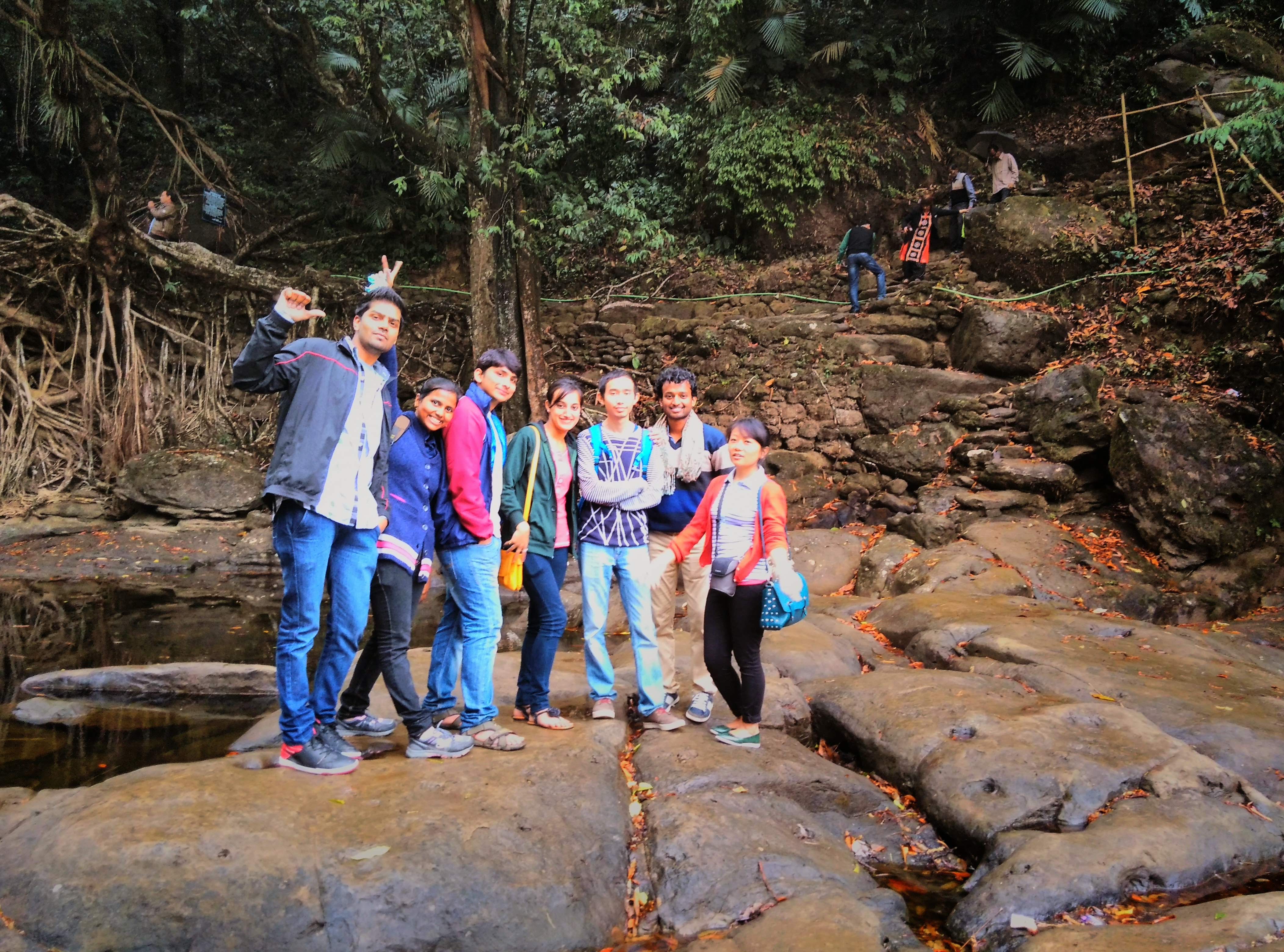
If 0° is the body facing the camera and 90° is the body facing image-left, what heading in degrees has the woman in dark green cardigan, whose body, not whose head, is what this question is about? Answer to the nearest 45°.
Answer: approximately 315°

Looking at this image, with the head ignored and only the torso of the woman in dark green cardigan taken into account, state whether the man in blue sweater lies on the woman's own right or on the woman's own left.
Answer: on the woman's own left

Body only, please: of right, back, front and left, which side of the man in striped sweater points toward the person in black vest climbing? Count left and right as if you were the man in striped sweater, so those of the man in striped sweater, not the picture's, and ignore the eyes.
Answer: back

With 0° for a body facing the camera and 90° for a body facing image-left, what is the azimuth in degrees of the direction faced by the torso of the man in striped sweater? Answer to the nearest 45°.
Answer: approximately 0°

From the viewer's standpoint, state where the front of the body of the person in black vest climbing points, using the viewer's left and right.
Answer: facing away from the viewer and to the right of the viewer

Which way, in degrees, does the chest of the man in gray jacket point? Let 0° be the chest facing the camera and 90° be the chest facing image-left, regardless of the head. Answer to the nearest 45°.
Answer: approximately 315°

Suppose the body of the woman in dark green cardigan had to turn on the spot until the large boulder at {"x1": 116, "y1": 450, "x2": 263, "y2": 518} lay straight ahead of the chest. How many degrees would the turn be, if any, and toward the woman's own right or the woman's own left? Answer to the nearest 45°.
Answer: approximately 180°

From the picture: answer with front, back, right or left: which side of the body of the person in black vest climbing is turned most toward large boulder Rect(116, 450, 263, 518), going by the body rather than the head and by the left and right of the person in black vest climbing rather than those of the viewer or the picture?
back

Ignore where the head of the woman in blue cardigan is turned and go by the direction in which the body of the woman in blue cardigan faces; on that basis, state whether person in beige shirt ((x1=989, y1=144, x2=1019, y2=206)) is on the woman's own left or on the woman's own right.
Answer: on the woman's own left
